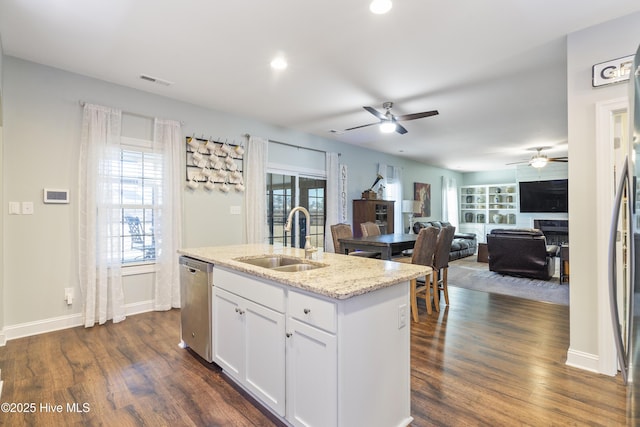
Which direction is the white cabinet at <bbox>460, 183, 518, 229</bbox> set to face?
toward the camera

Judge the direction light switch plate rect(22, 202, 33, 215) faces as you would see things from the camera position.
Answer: facing the viewer

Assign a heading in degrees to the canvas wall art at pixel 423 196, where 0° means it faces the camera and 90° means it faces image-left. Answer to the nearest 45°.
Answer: approximately 315°

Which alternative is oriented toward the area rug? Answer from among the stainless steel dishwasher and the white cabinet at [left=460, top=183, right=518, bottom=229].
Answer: the white cabinet

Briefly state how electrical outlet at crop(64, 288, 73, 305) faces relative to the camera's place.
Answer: facing the viewer

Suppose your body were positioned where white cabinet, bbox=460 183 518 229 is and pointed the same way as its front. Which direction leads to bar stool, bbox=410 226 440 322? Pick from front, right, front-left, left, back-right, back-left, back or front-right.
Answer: front

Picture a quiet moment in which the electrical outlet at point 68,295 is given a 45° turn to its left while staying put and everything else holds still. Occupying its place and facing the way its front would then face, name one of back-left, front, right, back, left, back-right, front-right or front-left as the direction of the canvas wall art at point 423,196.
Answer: front-left

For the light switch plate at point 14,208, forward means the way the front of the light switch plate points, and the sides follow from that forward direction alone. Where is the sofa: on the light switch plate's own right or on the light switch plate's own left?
on the light switch plate's own left

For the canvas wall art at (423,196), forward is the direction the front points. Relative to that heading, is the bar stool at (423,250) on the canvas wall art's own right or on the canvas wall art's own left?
on the canvas wall art's own right

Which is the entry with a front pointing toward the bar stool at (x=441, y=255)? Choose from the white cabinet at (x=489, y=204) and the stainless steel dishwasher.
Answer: the white cabinet

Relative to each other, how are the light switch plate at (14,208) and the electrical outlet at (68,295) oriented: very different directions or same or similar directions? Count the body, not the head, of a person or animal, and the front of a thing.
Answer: same or similar directions

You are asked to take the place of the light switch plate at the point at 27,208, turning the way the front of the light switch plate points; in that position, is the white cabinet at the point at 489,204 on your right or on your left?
on your left

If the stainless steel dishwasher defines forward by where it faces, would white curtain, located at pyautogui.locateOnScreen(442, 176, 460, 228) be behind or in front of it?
behind

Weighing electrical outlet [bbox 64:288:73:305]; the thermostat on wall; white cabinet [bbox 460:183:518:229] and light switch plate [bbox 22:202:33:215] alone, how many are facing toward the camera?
4
